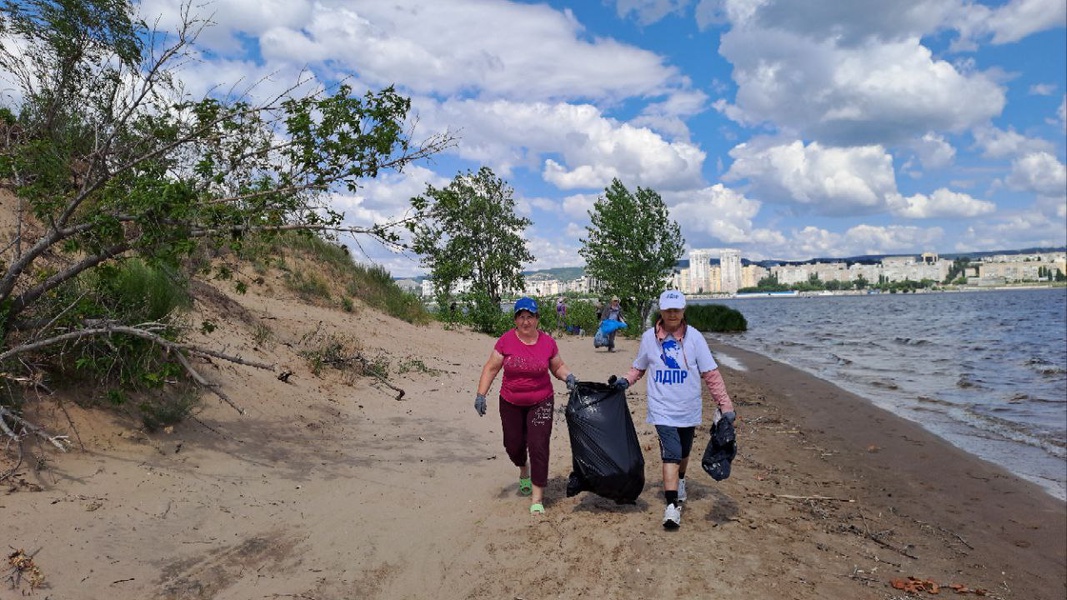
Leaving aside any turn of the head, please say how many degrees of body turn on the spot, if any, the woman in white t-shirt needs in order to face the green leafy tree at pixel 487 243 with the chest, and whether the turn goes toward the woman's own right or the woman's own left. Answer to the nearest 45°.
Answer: approximately 180°

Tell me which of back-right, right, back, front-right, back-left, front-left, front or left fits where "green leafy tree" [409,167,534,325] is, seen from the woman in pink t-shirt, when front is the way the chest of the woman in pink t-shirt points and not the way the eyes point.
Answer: back

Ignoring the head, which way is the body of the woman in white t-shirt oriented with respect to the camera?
toward the camera

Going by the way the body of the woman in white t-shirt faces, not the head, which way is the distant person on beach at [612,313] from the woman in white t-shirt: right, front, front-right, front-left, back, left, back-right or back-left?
back

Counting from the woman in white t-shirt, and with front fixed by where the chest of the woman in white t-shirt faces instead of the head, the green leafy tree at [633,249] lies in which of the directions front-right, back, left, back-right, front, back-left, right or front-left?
back

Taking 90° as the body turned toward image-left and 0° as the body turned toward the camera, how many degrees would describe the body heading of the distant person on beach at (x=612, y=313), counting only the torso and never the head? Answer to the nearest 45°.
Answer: approximately 0°

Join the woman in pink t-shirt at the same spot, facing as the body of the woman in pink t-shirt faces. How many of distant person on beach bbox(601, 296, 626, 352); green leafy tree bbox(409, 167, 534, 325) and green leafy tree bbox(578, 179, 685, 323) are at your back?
3

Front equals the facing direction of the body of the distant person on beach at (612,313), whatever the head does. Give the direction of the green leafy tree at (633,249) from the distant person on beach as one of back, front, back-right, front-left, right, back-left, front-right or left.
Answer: back

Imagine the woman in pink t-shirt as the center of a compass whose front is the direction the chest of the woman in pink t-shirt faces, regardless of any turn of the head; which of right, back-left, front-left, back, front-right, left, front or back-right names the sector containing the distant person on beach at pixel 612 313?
back

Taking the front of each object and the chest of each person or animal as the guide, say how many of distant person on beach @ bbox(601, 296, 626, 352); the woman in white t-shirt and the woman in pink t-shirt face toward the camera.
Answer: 3
